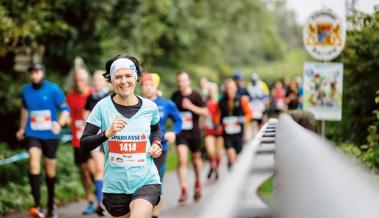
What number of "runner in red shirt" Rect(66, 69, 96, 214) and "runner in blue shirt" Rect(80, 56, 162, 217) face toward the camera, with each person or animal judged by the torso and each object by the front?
2

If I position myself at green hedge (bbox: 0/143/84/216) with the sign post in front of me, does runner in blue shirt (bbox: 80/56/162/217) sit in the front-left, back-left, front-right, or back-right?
front-right

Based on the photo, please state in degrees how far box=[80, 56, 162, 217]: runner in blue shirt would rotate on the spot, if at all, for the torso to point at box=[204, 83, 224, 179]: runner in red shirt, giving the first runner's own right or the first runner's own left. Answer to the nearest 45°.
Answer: approximately 180°

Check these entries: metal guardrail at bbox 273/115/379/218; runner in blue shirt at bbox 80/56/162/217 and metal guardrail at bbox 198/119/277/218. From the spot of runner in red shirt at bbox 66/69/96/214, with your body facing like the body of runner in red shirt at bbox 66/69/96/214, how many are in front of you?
3

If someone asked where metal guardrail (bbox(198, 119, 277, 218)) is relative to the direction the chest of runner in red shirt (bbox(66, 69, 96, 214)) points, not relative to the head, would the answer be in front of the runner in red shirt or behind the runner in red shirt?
in front

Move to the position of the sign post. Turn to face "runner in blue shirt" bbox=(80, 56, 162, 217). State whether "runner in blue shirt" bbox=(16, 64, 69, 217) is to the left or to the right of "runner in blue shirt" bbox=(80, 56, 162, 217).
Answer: right

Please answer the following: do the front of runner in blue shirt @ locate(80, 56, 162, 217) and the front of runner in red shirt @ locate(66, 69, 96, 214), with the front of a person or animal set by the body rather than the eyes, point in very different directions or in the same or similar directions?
same or similar directions

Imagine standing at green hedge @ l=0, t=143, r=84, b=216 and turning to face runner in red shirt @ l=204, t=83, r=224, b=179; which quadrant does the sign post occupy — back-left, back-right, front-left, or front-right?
front-right

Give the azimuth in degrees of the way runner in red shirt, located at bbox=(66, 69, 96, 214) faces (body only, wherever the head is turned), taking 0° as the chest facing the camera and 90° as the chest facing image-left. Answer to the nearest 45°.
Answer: approximately 0°

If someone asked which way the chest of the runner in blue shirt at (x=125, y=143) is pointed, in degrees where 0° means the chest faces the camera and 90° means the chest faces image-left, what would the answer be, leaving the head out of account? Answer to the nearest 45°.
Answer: approximately 0°

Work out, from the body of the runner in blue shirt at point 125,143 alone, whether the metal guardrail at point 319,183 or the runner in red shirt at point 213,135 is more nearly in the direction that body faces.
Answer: the metal guardrail

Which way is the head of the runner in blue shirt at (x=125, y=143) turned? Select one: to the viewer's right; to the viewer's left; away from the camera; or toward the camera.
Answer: toward the camera
